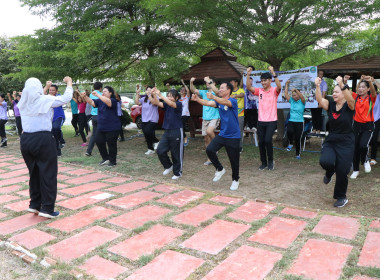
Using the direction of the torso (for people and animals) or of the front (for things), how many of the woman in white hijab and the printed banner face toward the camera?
1

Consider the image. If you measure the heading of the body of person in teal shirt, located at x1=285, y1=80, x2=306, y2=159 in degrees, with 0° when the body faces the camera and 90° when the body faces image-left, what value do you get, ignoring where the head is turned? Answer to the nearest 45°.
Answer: approximately 45°

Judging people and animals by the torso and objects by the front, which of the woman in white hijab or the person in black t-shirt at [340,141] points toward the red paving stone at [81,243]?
the person in black t-shirt

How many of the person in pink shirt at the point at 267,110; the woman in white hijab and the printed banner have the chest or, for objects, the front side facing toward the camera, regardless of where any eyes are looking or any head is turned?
2

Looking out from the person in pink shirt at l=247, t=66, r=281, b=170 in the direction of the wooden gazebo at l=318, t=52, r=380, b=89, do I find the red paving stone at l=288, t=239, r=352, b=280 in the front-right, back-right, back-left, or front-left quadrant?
back-right

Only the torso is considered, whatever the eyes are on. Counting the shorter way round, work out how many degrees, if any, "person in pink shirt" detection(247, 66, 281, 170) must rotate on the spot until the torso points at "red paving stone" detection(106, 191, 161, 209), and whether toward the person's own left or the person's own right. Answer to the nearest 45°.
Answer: approximately 45° to the person's own right

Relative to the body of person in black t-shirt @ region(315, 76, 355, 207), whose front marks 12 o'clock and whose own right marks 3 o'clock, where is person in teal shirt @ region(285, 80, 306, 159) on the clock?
The person in teal shirt is roughly at 4 o'clock from the person in black t-shirt.
